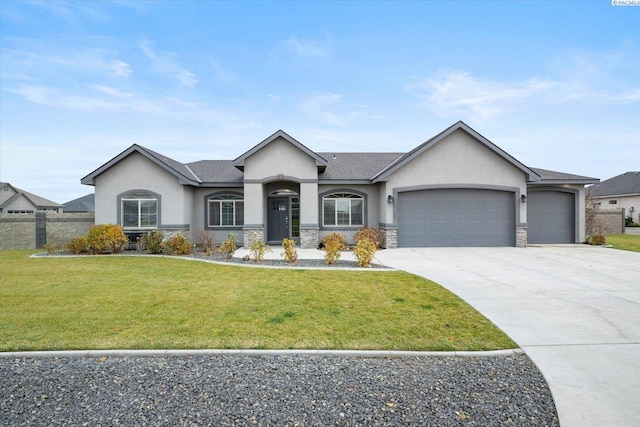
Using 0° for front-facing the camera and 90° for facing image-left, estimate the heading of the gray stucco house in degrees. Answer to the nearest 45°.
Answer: approximately 0°

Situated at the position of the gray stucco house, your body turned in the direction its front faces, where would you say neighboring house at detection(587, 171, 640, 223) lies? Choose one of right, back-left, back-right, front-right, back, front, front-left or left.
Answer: back-left

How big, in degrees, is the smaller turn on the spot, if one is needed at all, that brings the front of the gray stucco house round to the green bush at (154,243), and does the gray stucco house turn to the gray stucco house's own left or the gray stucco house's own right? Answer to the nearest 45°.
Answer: approximately 90° to the gray stucco house's own right

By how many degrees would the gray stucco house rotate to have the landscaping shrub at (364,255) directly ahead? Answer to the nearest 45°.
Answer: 0° — it already faces it

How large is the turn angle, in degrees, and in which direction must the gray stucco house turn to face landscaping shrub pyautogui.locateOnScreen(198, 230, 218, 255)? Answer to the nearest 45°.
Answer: approximately 90° to its right

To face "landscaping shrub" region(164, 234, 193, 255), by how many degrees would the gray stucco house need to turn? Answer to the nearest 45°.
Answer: approximately 90° to its right
